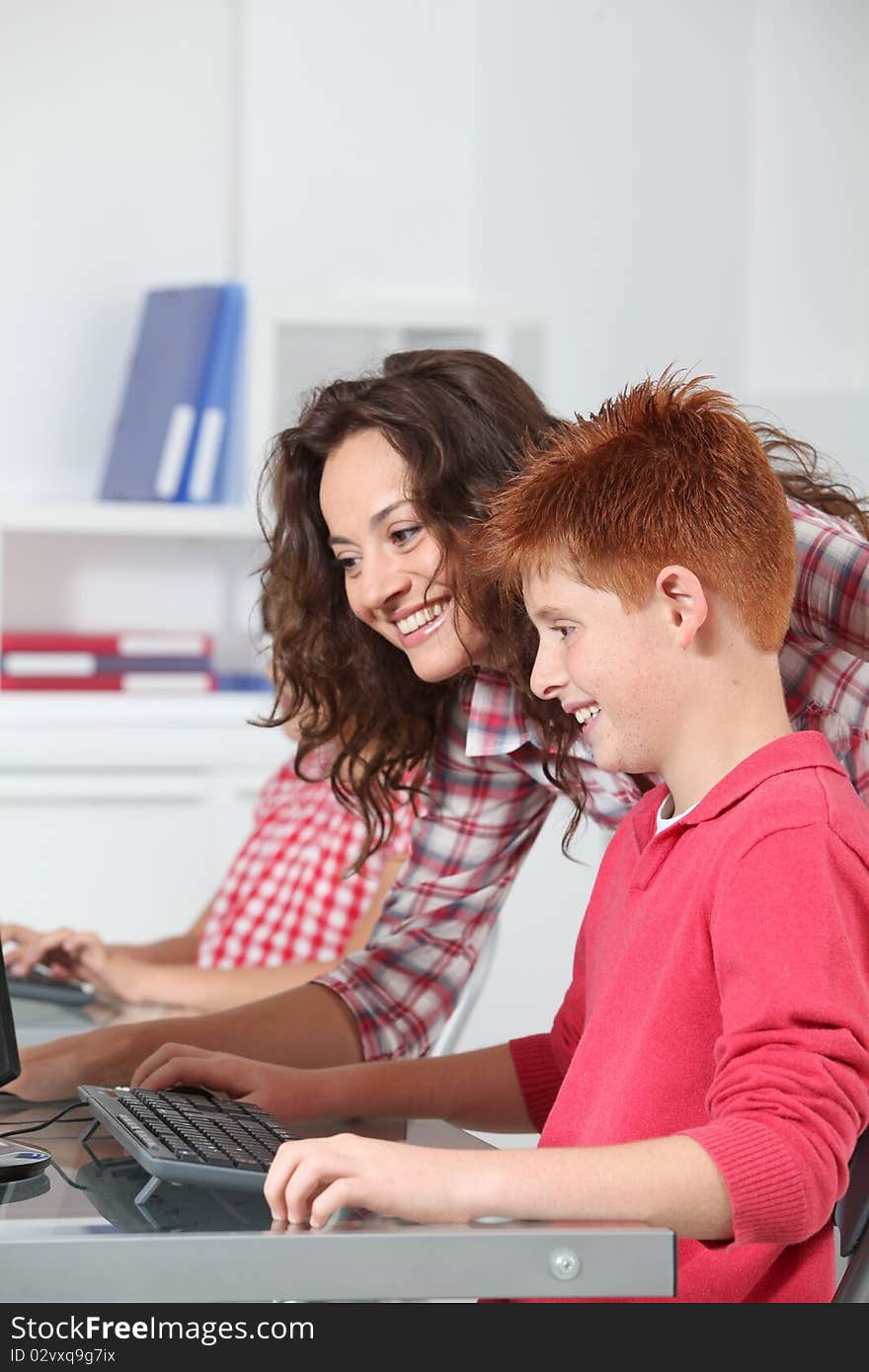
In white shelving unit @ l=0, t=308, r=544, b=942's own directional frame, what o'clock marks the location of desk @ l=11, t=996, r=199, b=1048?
The desk is roughly at 12 o'clock from the white shelving unit.

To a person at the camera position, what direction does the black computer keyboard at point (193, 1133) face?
facing to the right of the viewer

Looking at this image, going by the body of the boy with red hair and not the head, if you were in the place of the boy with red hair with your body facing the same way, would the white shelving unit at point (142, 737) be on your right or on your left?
on your right

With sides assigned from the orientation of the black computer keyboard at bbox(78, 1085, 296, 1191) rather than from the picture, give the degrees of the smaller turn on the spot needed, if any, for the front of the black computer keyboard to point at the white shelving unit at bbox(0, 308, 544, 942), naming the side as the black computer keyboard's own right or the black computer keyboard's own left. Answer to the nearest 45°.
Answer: approximately 90° to the black computer keyboard's own left

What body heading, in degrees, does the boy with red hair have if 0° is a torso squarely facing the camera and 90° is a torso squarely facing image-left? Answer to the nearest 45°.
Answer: approximately 90°

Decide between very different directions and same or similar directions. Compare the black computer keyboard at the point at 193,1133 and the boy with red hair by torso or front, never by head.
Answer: very different directions

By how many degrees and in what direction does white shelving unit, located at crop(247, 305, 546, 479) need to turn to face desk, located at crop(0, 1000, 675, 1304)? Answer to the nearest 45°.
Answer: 0° — it already faces it

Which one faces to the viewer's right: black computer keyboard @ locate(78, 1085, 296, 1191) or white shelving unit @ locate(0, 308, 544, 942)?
the black computer keyboard
